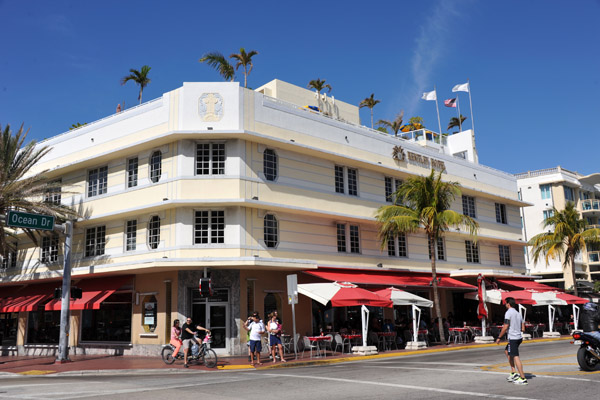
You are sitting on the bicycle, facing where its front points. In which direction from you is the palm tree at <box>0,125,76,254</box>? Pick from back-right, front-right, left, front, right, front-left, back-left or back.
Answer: back-left

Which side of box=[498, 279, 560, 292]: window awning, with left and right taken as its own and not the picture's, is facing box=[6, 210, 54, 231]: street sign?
right

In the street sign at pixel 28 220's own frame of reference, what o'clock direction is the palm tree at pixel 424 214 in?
The palm tree is roughly at 9 o'clock from the street sign.

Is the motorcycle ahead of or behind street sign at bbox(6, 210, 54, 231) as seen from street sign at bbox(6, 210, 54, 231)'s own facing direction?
ahead

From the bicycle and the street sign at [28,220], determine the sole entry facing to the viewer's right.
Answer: the bicycle

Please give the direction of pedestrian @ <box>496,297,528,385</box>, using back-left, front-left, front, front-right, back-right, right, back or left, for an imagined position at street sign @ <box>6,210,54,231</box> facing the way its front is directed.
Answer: front-left

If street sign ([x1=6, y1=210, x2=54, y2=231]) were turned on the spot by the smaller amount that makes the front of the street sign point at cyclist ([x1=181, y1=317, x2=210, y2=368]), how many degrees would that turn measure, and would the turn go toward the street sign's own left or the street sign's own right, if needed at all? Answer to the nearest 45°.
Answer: approximately 45° to the street sign's own left

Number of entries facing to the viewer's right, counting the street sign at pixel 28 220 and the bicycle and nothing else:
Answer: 1

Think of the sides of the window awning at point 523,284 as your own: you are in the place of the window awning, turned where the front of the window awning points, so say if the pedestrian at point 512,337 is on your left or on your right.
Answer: on your right

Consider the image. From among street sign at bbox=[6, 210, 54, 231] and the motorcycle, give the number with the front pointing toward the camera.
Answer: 1

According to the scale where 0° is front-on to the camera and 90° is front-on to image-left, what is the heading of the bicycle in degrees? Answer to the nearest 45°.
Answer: approximately 270°

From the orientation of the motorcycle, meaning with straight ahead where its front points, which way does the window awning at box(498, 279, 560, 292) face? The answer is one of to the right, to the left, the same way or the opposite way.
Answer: to the right

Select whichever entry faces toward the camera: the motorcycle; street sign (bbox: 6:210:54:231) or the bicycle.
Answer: the street sign
